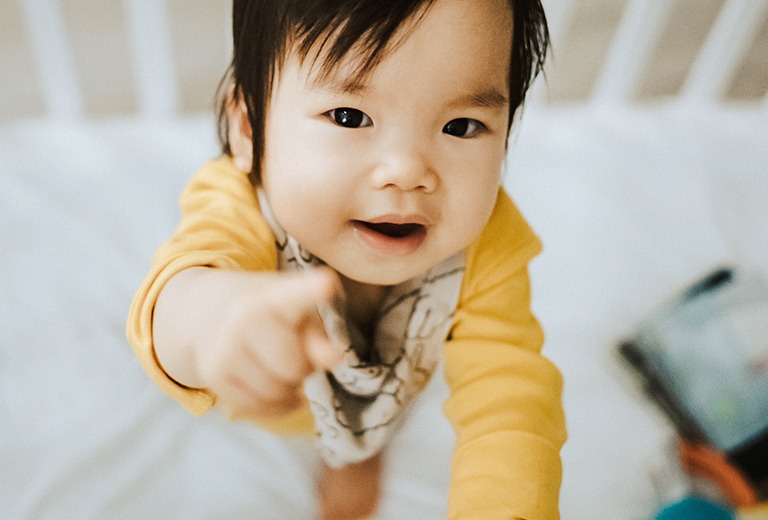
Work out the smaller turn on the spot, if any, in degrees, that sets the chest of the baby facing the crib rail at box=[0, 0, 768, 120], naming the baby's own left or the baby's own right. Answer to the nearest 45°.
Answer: approximately 180°

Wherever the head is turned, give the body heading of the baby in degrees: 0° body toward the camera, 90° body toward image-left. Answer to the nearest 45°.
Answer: approximately 0°
